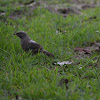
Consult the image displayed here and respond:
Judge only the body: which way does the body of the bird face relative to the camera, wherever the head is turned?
to the viewer's left
